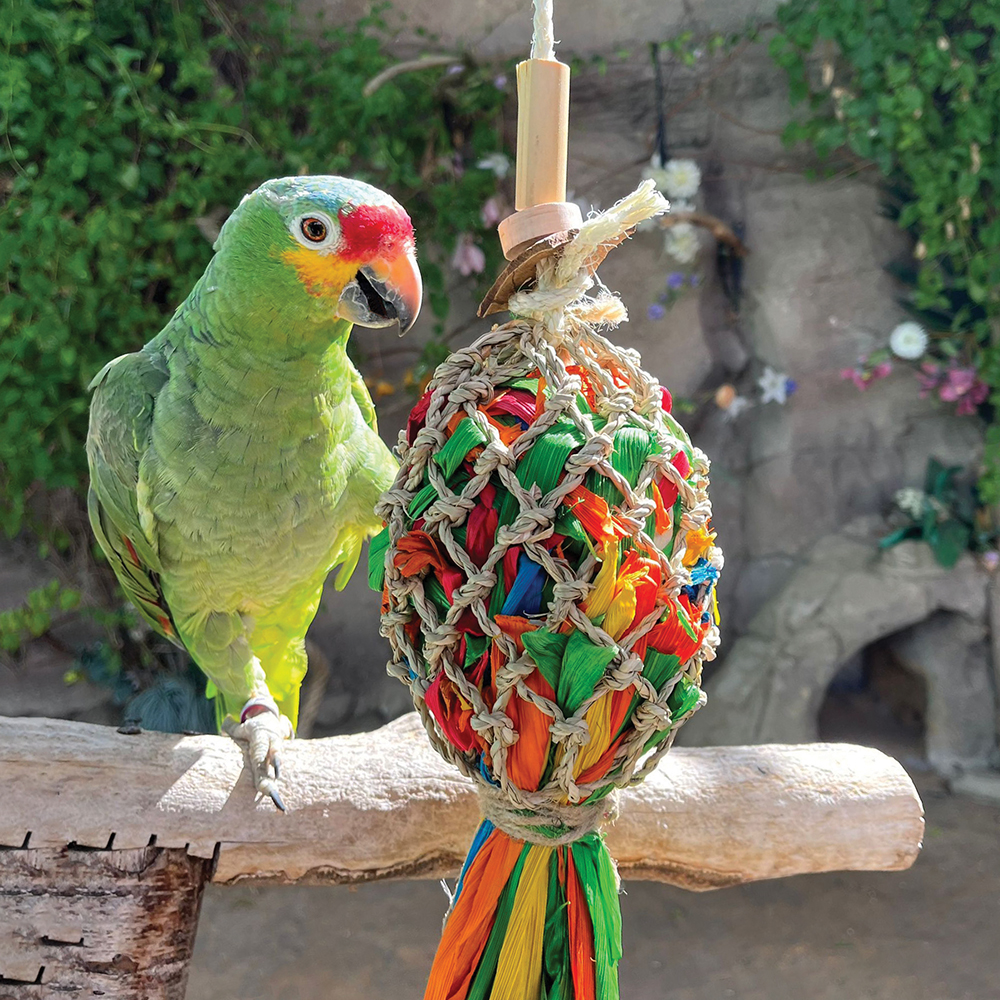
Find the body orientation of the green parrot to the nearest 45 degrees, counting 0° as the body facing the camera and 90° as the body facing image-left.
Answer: approximately 315°

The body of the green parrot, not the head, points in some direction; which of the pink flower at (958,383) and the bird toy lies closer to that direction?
the bird toy

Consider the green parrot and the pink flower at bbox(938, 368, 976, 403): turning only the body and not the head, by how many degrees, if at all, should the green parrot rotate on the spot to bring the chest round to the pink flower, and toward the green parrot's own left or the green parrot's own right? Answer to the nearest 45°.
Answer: approximately 90° to the green parrot's own left

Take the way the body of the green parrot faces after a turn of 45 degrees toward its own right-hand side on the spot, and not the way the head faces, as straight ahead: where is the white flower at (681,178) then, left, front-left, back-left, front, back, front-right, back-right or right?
back-left

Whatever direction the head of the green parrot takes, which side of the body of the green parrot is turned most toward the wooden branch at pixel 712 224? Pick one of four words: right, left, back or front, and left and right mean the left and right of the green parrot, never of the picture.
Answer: left

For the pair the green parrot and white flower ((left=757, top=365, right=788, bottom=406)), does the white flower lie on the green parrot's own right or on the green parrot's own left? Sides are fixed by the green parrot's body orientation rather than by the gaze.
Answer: on the green parrot's own left

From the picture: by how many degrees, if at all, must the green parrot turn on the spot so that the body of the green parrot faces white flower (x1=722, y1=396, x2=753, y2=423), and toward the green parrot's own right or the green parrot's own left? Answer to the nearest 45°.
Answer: approximately 90° to the green parrot's own left

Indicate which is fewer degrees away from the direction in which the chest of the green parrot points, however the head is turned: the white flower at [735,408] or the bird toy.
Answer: the bird toy

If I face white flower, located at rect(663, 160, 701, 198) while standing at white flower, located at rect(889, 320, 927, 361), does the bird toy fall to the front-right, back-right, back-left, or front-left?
front-left

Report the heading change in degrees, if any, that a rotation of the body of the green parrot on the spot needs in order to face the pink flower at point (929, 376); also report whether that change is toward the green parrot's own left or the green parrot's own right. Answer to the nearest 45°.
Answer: approximately 90° to the green parrot's own left

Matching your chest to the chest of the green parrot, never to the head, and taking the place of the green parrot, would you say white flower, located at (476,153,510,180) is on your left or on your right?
on your left

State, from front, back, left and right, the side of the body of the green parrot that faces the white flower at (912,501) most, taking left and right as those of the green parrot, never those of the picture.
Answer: left

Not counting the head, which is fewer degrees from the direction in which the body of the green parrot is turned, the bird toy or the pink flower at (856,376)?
the bird toy
